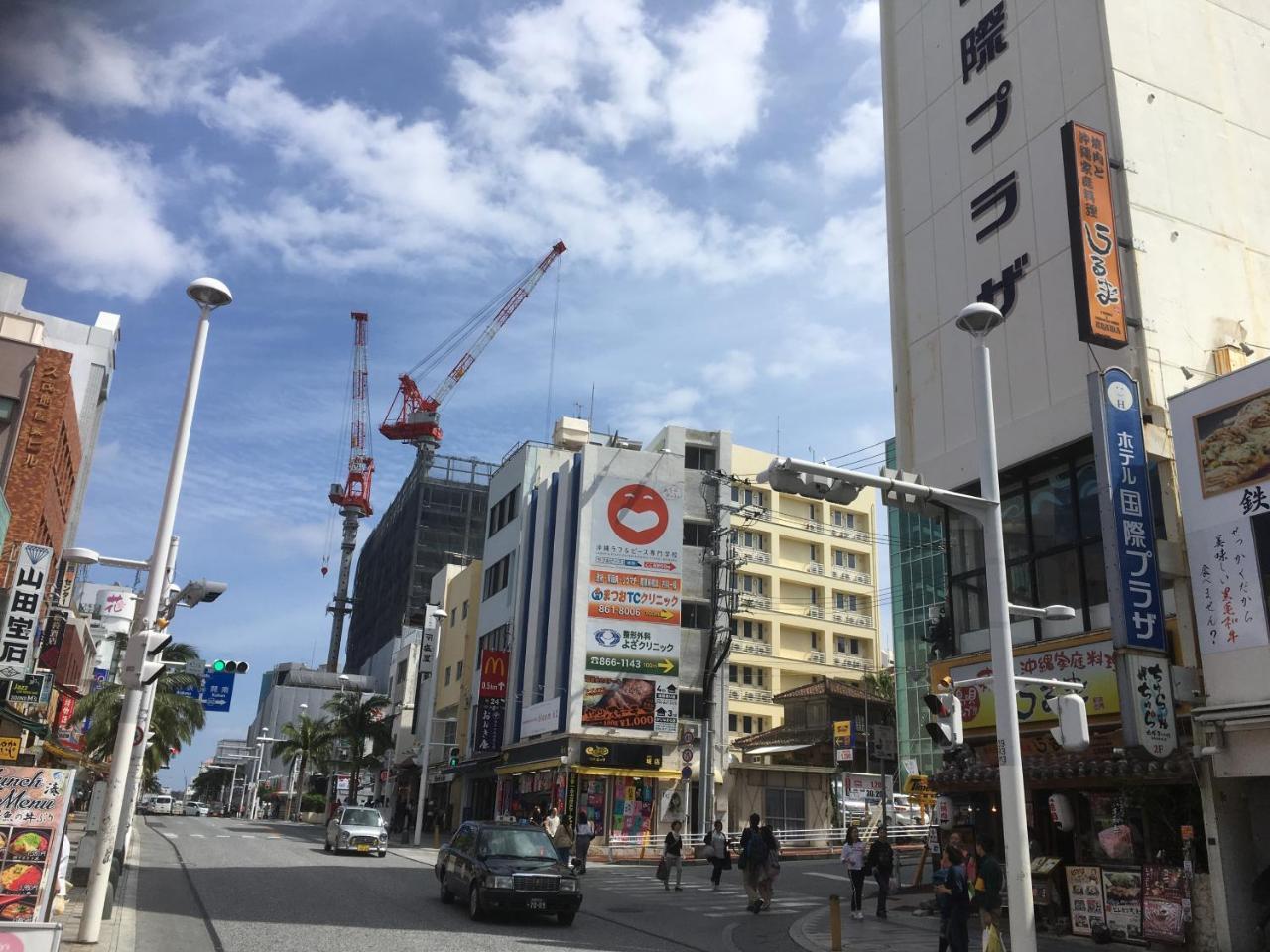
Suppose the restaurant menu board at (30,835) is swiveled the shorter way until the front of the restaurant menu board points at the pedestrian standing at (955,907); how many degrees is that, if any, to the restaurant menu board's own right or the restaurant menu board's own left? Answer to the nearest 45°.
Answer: approximately 90° to the restaurant menu board's own left

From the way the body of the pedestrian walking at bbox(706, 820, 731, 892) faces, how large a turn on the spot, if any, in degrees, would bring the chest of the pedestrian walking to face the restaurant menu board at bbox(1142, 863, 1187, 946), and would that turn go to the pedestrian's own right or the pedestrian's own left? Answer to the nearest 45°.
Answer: approximately 45° to the pedestrian's own left

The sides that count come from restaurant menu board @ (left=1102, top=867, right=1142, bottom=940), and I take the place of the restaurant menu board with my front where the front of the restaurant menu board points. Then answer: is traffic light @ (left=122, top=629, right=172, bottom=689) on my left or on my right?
on my right

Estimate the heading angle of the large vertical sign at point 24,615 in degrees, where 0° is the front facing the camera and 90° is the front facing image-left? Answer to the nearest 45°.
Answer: approximately 0°

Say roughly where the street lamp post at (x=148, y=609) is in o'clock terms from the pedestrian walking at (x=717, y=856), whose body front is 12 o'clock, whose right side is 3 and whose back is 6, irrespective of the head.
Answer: The street lamp post is roughly at 1 o'clock from the pedestrian walking.

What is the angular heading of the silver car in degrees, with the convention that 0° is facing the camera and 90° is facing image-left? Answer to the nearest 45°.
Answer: approximately 0°

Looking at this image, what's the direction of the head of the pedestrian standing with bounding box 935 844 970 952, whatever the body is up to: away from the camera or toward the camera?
away from the camera

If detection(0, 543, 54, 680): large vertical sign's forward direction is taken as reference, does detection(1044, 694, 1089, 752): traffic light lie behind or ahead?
ahead
